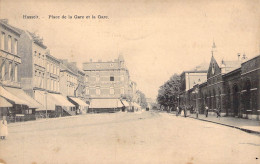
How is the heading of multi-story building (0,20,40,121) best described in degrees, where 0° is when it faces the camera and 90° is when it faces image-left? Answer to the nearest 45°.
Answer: approximately 315°

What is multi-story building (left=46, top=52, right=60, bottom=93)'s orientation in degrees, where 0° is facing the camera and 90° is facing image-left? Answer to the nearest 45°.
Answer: approximately 315°

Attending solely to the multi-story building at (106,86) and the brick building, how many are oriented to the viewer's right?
0

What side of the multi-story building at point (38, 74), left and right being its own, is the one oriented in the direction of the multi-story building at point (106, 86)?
left

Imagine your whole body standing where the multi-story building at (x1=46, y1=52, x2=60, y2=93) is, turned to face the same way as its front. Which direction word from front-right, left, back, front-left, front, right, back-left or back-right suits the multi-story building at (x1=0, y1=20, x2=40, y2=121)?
front-right

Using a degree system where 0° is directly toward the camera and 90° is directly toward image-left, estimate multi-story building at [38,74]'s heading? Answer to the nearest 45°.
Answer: approximately 315°

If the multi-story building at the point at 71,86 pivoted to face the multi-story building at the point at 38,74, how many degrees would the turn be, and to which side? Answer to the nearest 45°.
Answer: approximately 45° to its right

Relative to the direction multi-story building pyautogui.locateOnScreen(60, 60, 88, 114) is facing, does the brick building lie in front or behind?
in front
